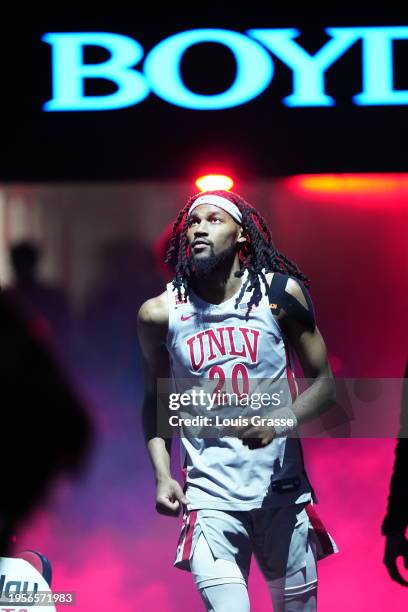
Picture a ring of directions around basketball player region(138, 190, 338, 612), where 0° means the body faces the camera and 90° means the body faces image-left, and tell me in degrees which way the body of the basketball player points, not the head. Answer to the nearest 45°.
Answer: approximately 0°

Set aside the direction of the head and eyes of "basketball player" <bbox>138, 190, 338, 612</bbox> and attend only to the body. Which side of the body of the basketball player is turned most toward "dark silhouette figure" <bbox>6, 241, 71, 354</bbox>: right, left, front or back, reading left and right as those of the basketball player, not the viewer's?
back

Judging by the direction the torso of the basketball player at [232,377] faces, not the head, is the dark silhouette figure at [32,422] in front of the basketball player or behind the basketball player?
in front

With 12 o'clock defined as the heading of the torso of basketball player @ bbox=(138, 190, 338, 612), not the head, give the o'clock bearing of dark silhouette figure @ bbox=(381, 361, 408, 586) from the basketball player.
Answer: The dark silhouette figure is roughly at 8 o'clock from the basketball player.
